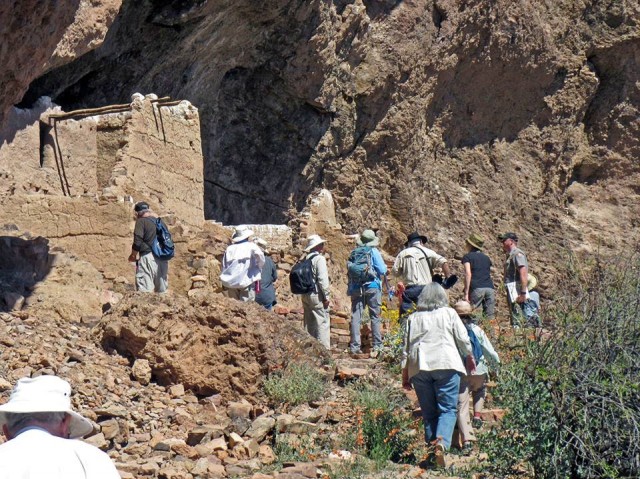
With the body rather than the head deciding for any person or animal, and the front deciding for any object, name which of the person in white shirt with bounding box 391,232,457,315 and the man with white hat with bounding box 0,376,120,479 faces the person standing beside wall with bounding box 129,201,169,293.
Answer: the man with white hat

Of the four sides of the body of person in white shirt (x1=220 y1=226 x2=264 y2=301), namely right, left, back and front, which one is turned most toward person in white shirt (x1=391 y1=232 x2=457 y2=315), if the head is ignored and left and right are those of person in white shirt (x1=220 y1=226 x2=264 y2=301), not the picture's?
right

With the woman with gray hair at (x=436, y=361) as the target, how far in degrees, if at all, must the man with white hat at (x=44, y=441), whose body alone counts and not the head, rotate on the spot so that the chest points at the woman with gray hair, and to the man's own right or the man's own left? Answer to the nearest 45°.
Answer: approximately 45° to the man's own right

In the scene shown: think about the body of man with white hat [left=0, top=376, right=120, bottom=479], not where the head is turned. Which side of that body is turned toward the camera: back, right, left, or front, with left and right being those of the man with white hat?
back

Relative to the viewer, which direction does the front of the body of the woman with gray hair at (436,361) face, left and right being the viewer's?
facing away from the viewer

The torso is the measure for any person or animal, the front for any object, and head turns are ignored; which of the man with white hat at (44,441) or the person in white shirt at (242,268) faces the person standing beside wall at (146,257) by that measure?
the man with white hat

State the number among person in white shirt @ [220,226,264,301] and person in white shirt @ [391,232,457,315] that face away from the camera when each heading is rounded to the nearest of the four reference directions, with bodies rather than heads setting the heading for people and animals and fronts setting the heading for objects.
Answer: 2

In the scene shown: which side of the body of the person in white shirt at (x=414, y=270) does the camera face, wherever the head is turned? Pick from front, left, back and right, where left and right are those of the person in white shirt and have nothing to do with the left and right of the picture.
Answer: back

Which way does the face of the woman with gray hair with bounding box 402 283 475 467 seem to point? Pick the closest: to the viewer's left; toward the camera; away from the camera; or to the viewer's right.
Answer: away from the camera

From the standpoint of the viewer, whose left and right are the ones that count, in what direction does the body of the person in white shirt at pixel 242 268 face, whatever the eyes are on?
facing away from the viewer
